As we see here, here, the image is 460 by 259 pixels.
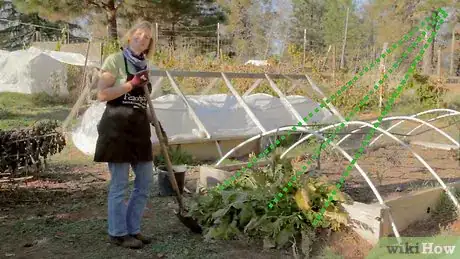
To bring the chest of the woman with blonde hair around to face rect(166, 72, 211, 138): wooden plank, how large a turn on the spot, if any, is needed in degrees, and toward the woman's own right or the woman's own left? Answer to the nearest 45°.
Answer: approximately 135° to the woman's own left

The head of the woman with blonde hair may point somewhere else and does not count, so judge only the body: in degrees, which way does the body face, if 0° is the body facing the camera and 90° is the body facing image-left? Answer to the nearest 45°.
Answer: approximately 315°

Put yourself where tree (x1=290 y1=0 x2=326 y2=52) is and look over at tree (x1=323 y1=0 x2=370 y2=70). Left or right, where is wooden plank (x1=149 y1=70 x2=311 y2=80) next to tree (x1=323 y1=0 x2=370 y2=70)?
right

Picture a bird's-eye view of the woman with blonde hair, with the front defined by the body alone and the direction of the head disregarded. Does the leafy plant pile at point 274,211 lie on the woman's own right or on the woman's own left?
on the woman's own left

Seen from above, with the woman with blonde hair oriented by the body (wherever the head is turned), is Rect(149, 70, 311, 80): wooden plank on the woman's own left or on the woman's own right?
on the woman's own left

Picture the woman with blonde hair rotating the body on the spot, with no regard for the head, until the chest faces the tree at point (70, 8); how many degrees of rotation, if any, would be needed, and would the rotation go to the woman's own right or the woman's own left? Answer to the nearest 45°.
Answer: approximately 135° to the woman's own left

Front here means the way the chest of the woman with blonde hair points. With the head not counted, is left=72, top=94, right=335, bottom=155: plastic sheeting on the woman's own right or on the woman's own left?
on the woman's own left

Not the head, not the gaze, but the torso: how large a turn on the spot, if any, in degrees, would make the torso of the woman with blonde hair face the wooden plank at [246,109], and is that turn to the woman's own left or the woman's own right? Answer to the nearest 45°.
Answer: approximately 90° to the woman's own left

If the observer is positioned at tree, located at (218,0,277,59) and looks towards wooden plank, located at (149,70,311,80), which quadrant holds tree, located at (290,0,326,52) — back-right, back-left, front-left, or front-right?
back-left

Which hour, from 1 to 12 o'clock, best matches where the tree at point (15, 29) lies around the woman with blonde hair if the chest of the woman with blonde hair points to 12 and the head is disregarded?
The tree is roughly at 7 o'clock from the woman with blonde hair.
